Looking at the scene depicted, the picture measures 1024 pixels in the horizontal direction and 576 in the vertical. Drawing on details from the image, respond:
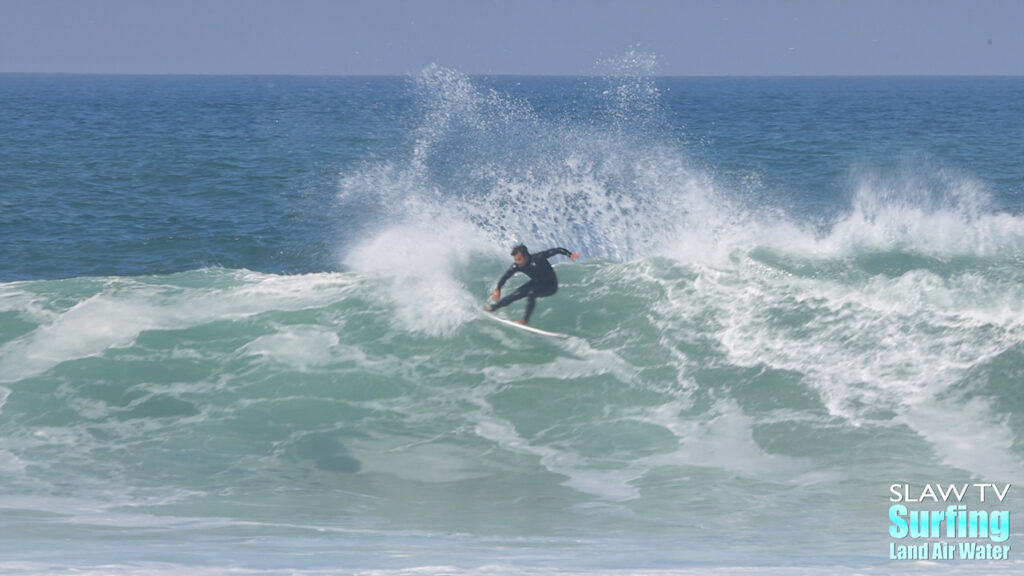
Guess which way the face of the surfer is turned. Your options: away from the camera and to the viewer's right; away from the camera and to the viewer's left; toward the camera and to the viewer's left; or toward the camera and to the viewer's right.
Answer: toward the camera and to the viewer's left

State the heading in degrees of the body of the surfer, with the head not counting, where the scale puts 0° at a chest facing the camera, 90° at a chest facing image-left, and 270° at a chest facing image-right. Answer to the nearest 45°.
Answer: approximately 45°
